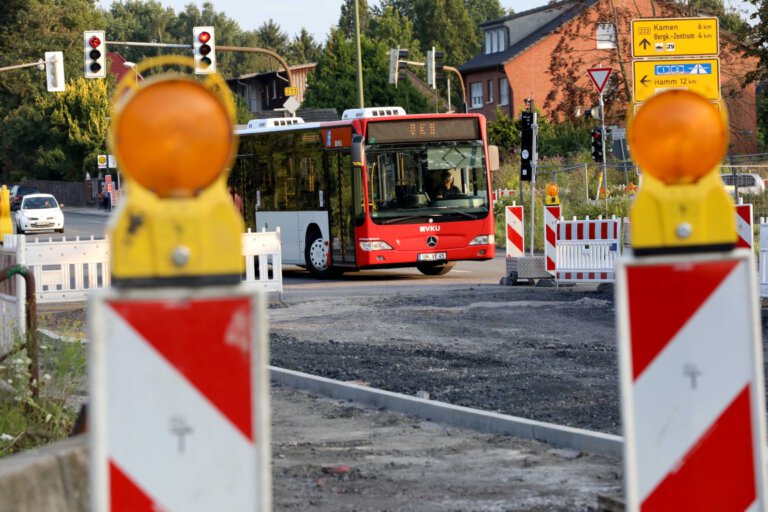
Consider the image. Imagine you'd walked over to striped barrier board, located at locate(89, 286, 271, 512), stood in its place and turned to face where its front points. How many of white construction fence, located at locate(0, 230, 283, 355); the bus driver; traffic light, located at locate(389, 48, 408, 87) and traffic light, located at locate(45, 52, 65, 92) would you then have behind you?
4

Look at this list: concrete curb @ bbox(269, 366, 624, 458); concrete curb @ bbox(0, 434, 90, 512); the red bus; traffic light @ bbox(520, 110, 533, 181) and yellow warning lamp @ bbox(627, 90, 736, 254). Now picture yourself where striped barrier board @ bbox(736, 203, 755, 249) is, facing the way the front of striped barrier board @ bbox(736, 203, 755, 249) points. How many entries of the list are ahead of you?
3

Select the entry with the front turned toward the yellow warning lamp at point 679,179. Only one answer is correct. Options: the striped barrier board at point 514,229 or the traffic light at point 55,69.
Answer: the striped barrier board

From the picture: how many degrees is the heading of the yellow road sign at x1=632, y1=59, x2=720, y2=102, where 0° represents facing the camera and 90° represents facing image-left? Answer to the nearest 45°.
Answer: approximately 0°

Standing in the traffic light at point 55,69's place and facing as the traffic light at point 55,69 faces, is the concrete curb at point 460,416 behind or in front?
behind

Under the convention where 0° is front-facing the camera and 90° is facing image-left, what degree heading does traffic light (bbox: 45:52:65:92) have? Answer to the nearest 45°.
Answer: approximately 180°

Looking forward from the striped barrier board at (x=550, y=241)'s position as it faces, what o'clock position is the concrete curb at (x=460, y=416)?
The concrete curb is roughly at 12 o'clock from the striped barrier board.

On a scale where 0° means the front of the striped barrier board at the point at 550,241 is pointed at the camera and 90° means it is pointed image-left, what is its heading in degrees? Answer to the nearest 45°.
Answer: approximately 0°

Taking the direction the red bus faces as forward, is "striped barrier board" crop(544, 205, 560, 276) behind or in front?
in front
